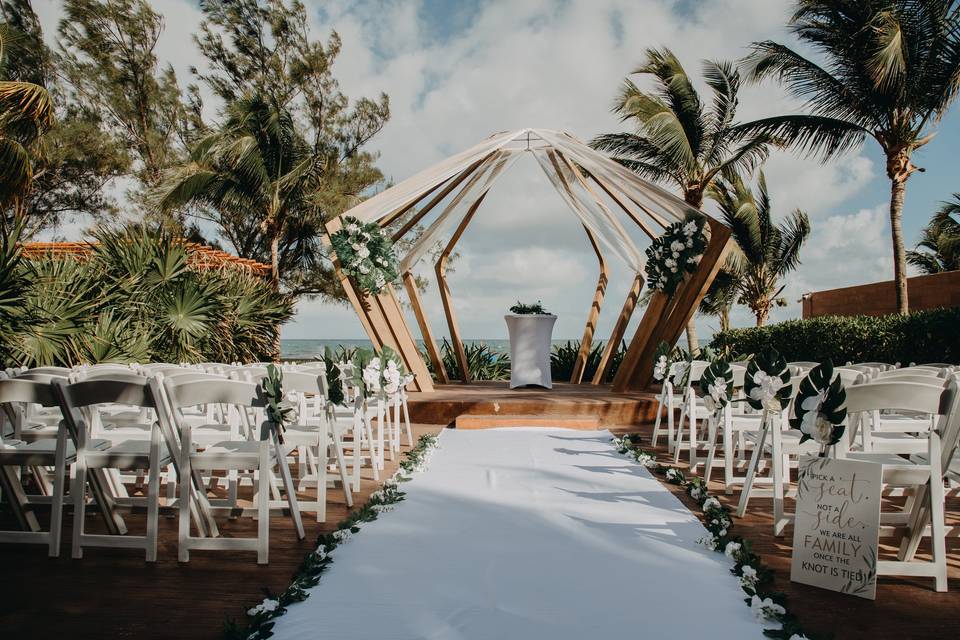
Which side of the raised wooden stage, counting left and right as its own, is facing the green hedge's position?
left

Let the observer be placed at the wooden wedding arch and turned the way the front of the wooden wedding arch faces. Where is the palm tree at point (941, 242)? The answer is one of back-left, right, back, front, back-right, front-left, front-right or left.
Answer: back-left

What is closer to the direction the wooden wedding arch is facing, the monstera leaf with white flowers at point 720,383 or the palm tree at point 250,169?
the monstera leaf with white flowers

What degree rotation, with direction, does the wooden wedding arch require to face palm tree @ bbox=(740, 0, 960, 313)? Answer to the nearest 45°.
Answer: approximately 90° to its left

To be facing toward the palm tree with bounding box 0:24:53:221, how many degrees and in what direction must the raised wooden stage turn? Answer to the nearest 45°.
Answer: approximately 90° to its right

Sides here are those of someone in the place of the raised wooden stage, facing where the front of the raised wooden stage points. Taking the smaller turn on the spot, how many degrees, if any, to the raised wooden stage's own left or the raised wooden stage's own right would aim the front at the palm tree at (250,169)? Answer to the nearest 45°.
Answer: approximately 135° to the raised wooden stage's own right

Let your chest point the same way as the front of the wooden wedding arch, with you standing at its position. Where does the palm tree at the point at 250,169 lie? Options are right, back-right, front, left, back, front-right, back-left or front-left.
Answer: back-right

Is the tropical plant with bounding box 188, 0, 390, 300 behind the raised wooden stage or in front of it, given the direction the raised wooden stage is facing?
behind

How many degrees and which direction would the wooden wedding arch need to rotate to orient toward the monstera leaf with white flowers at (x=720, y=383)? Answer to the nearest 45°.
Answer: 0° — it already faces it

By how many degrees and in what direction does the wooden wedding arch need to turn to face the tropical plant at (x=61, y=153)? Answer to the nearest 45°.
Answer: approximately 135° to its right

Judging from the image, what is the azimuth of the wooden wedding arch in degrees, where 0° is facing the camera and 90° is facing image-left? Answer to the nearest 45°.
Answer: approximately 0°

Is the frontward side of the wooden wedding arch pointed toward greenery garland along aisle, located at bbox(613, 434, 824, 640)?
yes

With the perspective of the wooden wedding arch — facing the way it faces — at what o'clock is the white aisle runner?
The white aisle runner is roughly at 12 o'clock from the wooden wedding arch.
